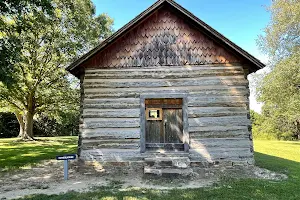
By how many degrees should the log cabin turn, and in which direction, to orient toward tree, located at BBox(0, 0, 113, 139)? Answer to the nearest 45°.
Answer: approximately 135° to its right

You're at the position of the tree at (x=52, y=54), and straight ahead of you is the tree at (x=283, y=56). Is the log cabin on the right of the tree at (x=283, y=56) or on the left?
right

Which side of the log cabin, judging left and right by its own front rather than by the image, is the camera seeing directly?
front

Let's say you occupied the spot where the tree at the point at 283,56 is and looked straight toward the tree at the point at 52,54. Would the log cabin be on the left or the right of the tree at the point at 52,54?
left

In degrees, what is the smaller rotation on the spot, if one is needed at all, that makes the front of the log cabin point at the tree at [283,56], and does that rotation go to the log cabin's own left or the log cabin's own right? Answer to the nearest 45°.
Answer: approximately 135° to the log cabin's own left
